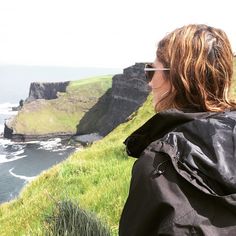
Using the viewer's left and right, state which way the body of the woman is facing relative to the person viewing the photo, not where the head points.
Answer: facing away from the viewer and to the left of the viewer

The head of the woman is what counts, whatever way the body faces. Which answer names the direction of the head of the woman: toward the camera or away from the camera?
away from the camera

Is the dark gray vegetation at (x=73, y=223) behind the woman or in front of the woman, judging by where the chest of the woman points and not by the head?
in front
